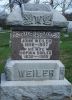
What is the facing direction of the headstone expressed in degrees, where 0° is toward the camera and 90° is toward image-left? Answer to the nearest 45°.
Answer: approximately 0°
